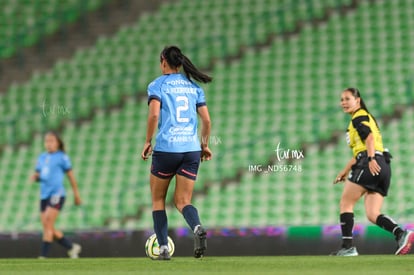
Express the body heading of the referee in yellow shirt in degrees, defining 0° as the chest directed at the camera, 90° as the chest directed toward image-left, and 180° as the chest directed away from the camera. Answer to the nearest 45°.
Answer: approximately 90°

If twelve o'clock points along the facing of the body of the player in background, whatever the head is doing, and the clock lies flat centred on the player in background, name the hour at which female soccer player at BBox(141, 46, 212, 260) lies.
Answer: The female soccer player is roughly at 10 o'clock from the player in background.
